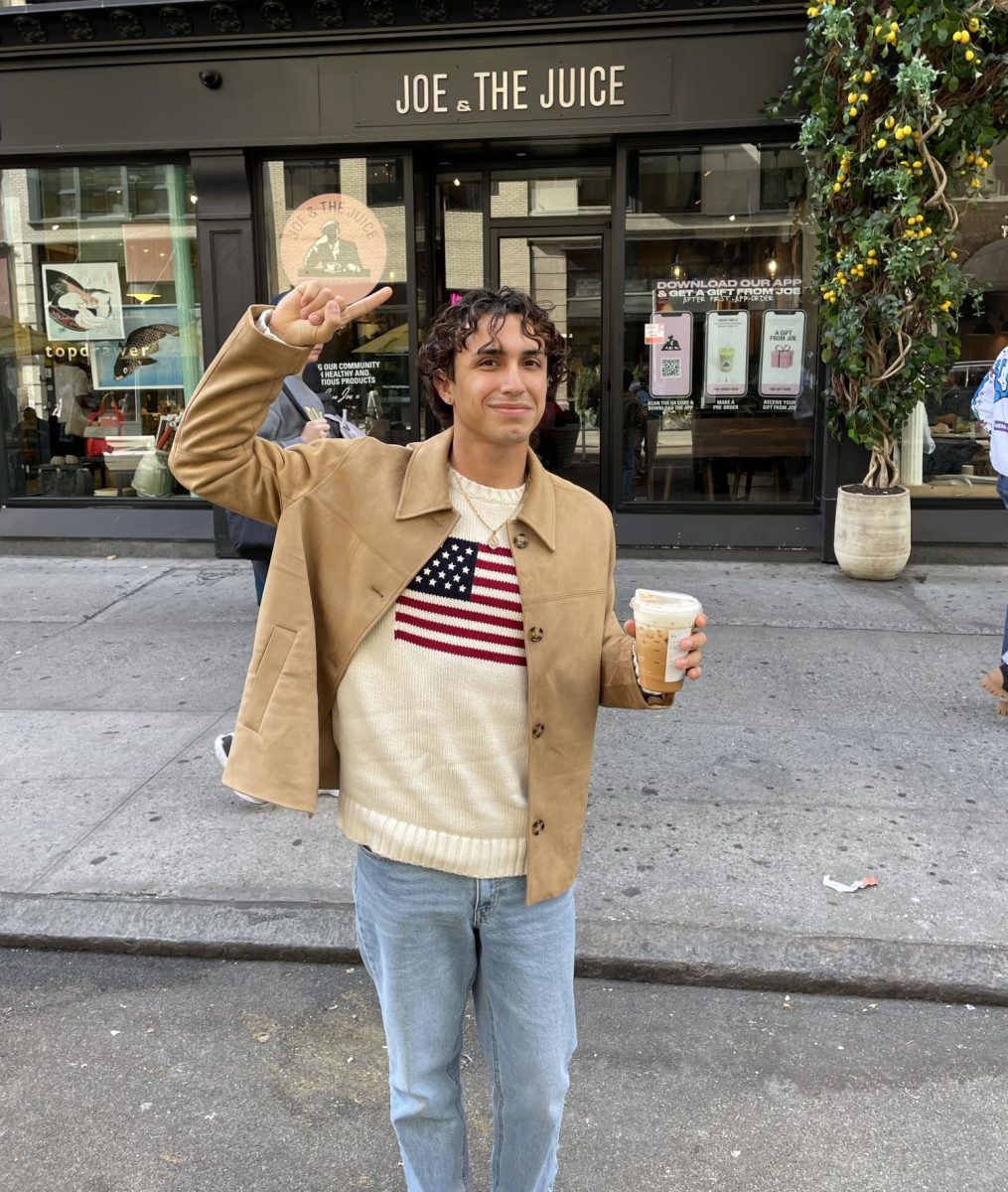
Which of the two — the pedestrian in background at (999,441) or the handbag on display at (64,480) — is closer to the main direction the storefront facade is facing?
the pedestrian in background

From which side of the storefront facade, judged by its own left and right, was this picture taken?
front

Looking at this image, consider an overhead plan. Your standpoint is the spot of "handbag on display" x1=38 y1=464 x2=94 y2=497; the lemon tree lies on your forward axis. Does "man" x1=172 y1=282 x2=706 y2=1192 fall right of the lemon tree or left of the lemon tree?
right

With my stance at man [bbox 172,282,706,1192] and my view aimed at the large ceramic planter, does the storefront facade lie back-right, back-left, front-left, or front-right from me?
front-left

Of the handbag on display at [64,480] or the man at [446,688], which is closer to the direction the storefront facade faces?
the man

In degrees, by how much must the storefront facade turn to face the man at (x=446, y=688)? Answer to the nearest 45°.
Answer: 0° — it already faces them

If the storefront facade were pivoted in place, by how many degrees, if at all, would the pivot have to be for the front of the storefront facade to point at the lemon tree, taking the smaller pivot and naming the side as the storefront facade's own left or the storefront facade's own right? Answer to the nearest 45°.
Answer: approximately 45° to the storefront facade's own left

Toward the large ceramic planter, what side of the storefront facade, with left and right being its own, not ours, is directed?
left

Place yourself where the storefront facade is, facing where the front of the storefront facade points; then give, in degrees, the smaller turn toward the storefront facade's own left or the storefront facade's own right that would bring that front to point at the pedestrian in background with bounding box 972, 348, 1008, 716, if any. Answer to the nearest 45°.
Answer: approximately 45° to the storefront facade's own left

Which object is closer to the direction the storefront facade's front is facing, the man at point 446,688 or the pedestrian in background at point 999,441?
the man
